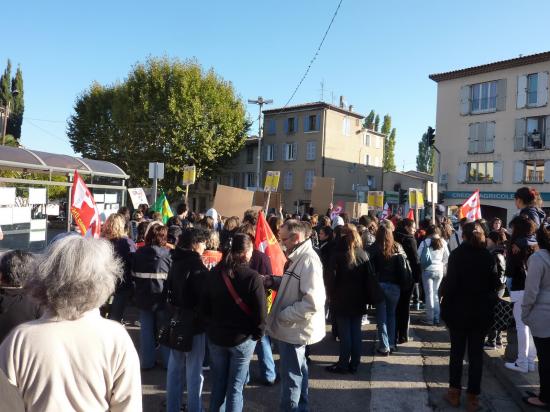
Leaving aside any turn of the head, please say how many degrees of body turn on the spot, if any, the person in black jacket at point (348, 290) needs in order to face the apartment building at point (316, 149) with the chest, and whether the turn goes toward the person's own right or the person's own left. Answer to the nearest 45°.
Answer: approximately 45° to the person's own right

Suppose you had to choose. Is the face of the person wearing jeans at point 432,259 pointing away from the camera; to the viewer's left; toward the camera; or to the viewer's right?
away from the camera

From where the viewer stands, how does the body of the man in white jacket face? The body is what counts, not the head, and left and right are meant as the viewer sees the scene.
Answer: facing to the left of the viewer

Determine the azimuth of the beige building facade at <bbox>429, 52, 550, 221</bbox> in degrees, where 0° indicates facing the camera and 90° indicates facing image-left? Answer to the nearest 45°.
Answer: approximately 45°

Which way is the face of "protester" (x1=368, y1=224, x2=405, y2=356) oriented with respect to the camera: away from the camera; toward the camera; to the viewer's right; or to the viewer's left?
away from the camera

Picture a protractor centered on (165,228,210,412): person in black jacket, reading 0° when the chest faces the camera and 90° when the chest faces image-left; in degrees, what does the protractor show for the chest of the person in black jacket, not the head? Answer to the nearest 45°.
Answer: approximately 225°

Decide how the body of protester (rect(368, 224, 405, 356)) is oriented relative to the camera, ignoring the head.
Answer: away from the camera

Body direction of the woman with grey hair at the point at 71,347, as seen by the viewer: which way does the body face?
away from the camera

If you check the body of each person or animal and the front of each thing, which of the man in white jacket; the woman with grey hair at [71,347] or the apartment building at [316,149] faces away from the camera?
the woman with grey hair

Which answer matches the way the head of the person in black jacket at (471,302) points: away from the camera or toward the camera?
away from the camera

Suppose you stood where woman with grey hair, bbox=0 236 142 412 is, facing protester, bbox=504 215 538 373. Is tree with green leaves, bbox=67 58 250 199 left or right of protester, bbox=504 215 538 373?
left

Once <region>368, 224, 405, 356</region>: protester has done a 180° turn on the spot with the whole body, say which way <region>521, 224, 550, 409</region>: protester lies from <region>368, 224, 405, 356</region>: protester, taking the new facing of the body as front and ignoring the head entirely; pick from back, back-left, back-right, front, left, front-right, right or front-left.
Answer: front-left

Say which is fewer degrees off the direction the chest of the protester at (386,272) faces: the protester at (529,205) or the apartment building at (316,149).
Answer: the apartment building

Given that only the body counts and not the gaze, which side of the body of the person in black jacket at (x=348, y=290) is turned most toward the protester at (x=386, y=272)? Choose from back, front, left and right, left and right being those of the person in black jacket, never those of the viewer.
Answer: right
